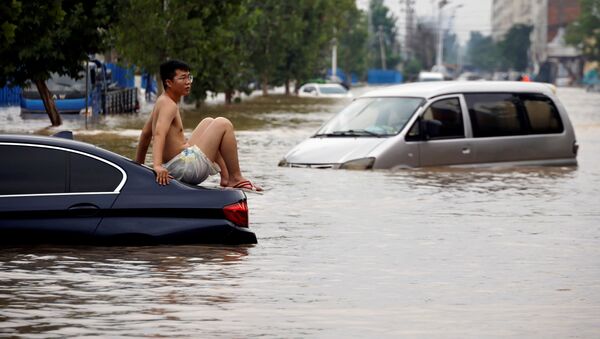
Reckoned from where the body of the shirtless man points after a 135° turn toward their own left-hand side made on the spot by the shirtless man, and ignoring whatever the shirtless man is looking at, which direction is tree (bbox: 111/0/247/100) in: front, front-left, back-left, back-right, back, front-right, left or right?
front-right

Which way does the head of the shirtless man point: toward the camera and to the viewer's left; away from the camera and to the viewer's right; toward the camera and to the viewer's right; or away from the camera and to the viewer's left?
toward the camera and to the viewer's right

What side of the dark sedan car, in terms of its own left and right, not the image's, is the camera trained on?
left

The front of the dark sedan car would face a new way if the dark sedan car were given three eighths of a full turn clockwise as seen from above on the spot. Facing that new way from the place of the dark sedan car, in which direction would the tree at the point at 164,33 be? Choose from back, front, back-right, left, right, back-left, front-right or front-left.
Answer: front-left

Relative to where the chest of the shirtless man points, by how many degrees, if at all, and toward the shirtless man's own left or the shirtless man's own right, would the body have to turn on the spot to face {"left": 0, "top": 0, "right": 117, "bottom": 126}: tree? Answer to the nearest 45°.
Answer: approximately 90° to the shirtless man's own left

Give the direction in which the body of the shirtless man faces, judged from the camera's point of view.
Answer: to the viewer's right
